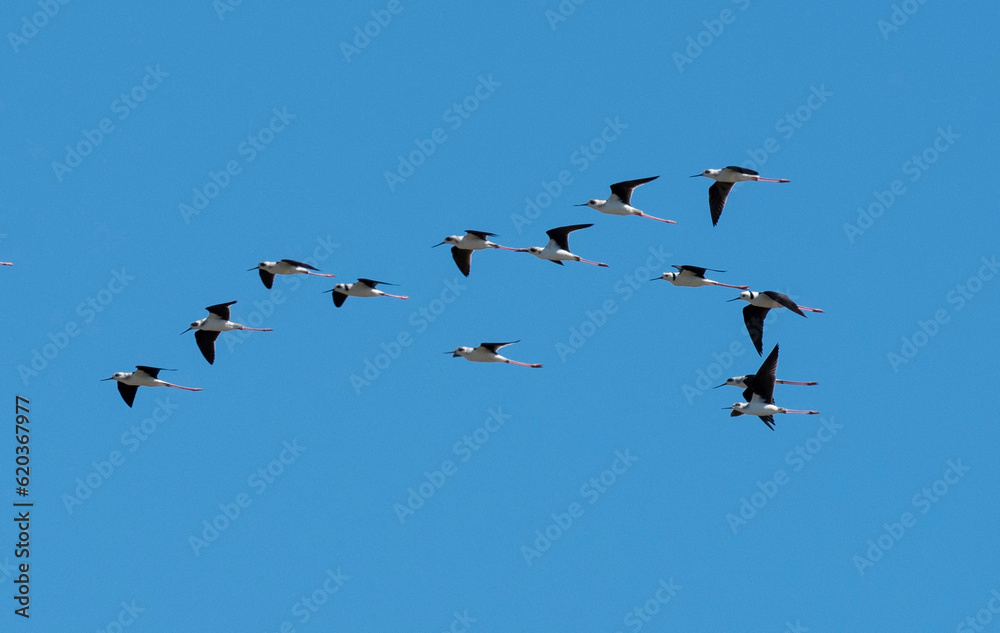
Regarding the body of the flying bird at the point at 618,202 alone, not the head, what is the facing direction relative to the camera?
to the viewer's left

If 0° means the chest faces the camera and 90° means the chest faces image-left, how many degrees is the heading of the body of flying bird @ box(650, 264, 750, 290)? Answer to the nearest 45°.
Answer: approximately 90°

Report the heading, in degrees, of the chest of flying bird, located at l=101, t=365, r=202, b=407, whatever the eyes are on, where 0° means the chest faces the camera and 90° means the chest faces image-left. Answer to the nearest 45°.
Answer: approximately 90°

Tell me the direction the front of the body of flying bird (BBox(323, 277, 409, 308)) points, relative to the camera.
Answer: to the viewer's left

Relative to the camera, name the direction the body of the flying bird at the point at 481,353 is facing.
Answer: to the viewer's left

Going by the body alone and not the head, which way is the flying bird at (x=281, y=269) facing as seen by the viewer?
to the viewer's left
